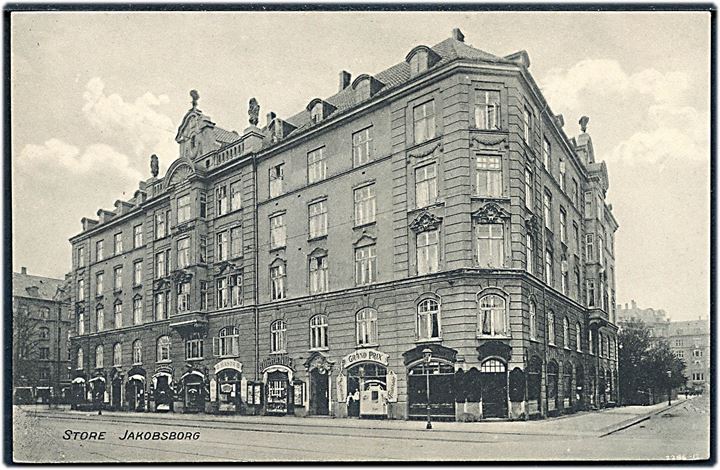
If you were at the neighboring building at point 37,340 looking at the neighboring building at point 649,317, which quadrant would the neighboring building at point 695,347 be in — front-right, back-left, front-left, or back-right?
front-right

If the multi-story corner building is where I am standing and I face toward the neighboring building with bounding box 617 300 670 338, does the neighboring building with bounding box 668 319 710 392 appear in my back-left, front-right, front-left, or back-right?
front-right

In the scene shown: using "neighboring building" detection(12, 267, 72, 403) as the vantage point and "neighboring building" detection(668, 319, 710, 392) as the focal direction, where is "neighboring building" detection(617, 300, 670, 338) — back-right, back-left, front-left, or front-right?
front-left
